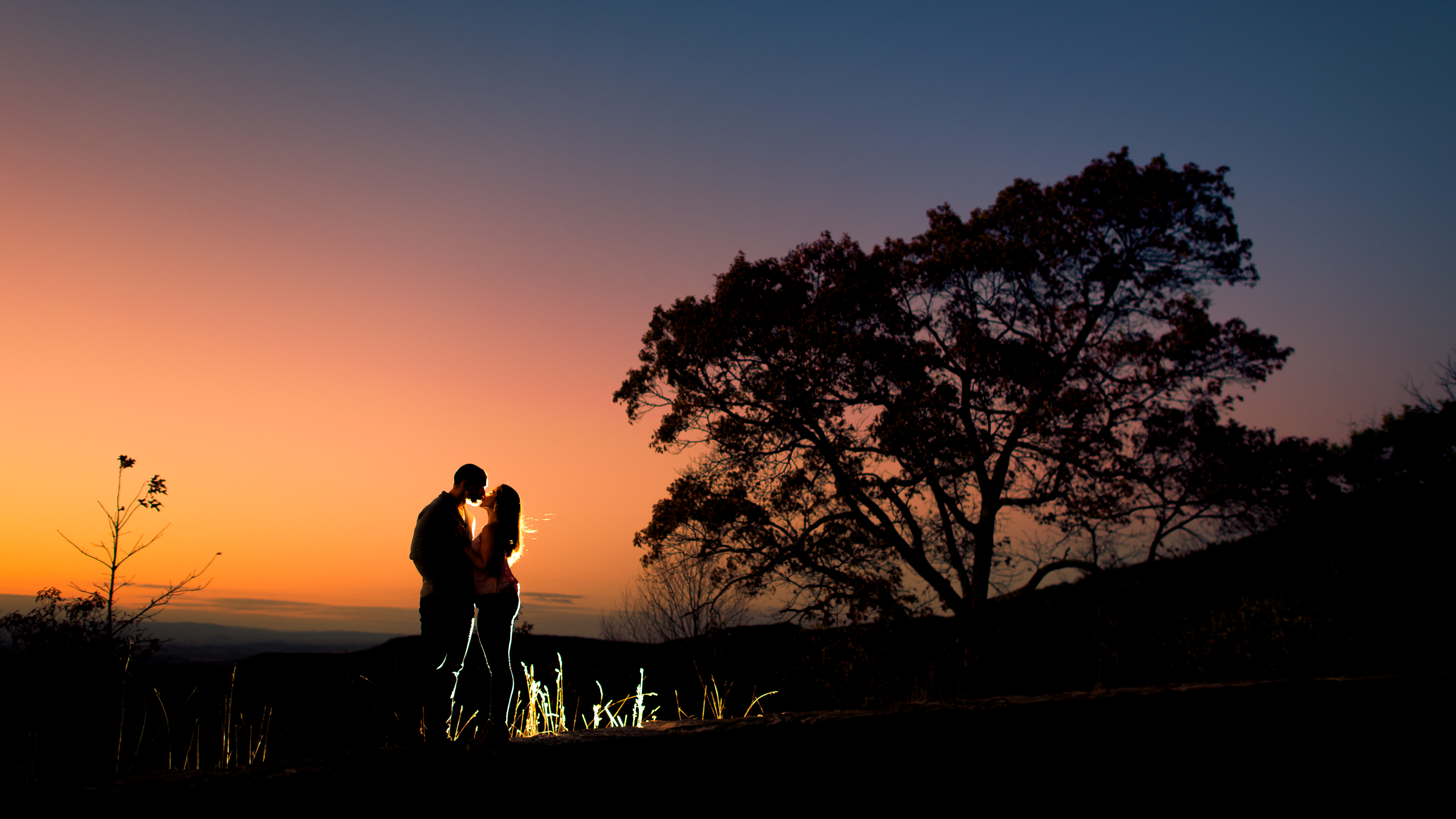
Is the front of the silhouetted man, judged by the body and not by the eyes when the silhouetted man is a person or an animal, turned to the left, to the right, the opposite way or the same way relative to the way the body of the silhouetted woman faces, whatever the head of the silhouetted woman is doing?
the opposite way

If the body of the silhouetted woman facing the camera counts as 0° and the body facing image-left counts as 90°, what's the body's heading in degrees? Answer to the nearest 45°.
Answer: approximately 90°

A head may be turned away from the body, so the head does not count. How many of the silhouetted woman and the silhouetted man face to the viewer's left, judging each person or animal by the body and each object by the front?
1

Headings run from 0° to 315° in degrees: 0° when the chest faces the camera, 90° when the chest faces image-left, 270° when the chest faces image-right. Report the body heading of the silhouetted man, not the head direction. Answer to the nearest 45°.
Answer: approximately 270°

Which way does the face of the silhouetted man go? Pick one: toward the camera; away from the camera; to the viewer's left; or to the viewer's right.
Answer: to the viewer's right
